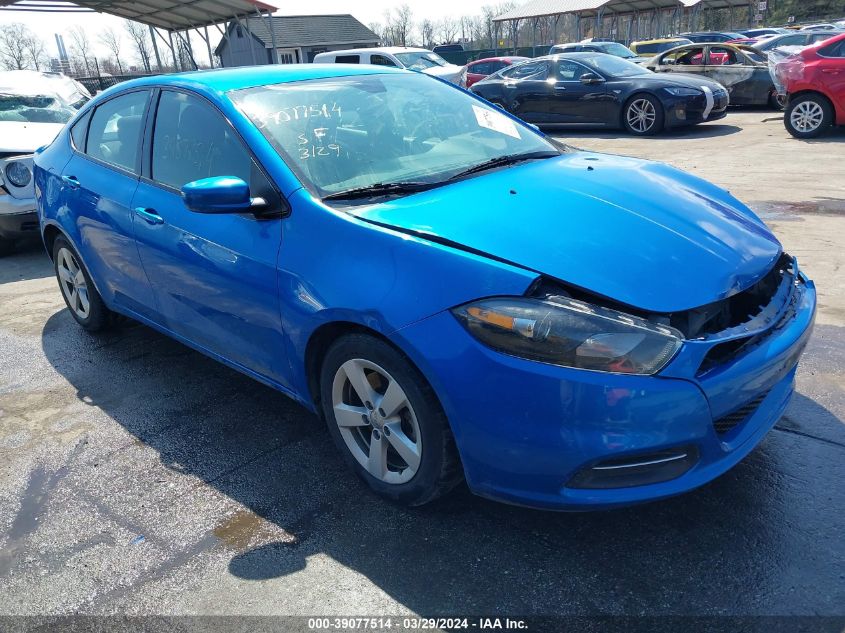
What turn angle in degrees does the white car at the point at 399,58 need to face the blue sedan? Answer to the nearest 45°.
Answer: approximately 45° to its right

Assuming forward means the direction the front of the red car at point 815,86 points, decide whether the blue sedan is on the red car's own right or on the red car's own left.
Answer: on the red car's own right

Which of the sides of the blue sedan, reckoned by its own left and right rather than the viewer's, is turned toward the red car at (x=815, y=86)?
left

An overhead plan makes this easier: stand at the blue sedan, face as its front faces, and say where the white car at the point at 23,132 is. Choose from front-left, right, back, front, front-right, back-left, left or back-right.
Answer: back

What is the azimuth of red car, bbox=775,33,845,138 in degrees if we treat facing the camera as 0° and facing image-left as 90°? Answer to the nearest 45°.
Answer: approximately 270°

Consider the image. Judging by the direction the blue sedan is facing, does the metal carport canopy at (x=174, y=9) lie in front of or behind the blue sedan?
behind

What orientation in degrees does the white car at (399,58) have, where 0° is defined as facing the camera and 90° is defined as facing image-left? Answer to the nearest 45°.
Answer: approximately 315°

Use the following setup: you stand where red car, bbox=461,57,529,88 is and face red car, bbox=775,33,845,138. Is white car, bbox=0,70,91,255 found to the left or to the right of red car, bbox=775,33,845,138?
right

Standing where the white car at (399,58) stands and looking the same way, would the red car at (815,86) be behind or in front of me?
in front
